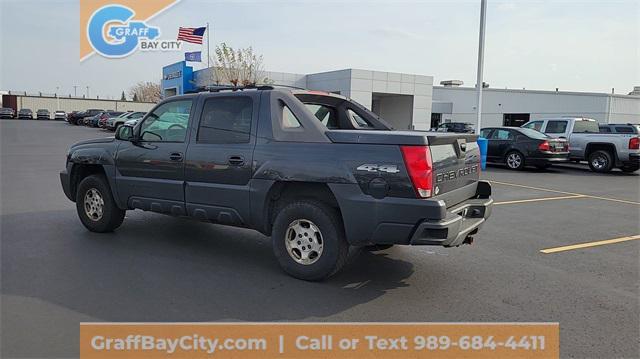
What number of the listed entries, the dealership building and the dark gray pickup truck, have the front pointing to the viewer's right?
0

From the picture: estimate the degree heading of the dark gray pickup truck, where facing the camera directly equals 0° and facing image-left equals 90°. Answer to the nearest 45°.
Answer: approximately 135°

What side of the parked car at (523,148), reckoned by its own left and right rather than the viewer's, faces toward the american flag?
front

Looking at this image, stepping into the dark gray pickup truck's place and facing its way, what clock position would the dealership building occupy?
The dealership building is roughly at 2 o'clock from the dark gray pickup truck.

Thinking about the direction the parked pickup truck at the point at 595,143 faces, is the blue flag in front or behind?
in front

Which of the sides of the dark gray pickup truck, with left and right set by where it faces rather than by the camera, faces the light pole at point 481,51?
right

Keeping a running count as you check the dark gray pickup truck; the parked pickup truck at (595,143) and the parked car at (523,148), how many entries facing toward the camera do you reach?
0

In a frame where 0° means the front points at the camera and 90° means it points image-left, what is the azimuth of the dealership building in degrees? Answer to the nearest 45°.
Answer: approximately 45°

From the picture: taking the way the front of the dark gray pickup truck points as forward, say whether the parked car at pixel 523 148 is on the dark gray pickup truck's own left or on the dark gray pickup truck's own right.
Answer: on the dark gray pickup truck's own right

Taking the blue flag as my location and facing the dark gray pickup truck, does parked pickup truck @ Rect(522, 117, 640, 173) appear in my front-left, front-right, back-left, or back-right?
front-left

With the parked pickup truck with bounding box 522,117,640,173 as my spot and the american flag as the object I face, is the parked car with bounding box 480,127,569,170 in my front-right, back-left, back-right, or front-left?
front-left
